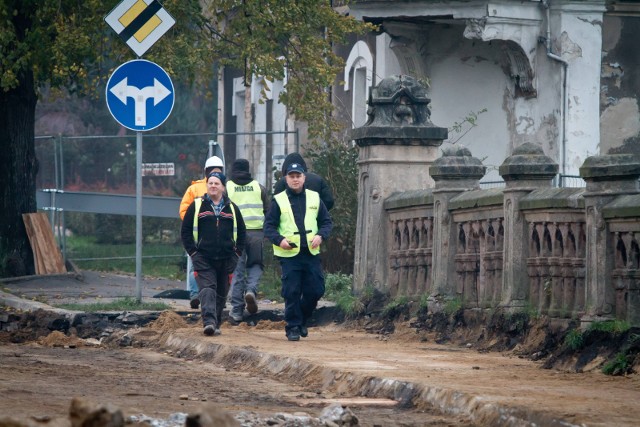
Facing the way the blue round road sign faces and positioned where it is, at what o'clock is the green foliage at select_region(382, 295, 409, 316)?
The green foliage is roughly at 10 o'clock from the blue round road sign.

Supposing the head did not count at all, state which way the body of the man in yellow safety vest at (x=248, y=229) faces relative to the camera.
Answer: away from the camera

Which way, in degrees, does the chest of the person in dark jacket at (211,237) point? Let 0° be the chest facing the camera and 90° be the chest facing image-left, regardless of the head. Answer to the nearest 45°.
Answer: approximately 0°

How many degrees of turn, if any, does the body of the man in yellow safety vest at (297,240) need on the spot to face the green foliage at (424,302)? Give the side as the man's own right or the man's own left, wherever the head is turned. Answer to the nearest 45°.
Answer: approximately 90° to the man's own left
